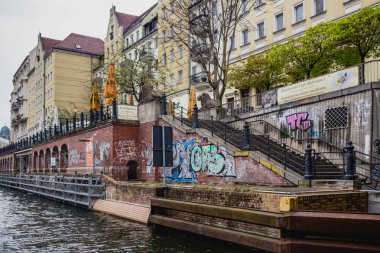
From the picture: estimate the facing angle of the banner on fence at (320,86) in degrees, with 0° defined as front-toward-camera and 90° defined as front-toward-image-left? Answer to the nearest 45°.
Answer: approximately 45°

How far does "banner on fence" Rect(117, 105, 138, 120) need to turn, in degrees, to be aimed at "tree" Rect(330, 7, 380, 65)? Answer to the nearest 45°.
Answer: approximately 45° to its left

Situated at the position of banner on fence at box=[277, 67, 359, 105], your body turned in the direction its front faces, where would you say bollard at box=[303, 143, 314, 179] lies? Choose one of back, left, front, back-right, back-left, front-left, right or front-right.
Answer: front-left

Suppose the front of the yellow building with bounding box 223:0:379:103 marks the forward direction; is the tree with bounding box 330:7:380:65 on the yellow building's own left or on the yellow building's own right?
on the yellow building's own left
